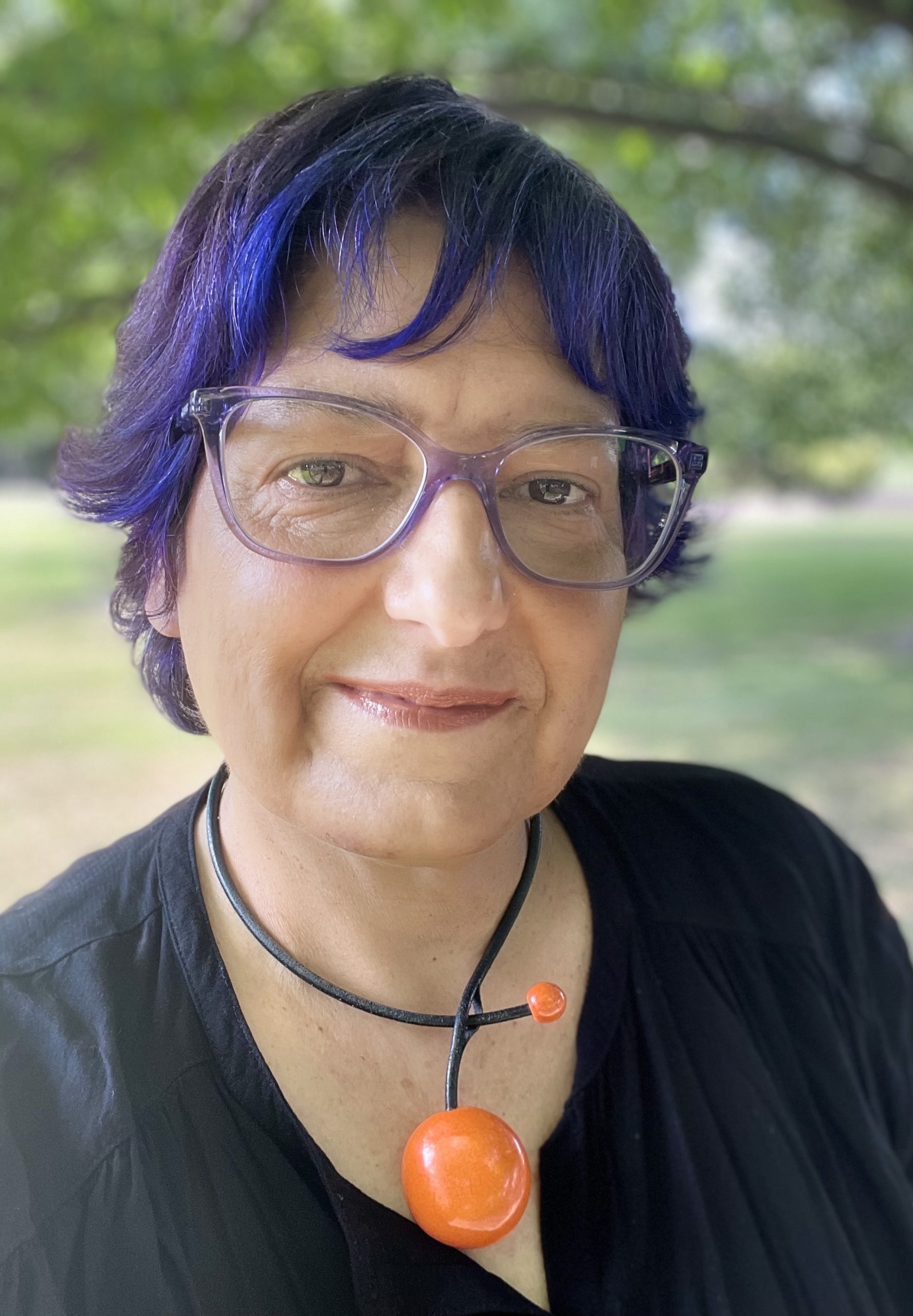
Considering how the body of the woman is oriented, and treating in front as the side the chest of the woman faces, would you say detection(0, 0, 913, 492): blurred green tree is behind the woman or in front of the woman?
behind

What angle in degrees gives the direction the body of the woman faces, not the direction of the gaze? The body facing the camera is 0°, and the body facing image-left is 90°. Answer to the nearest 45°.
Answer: approximately 0°
